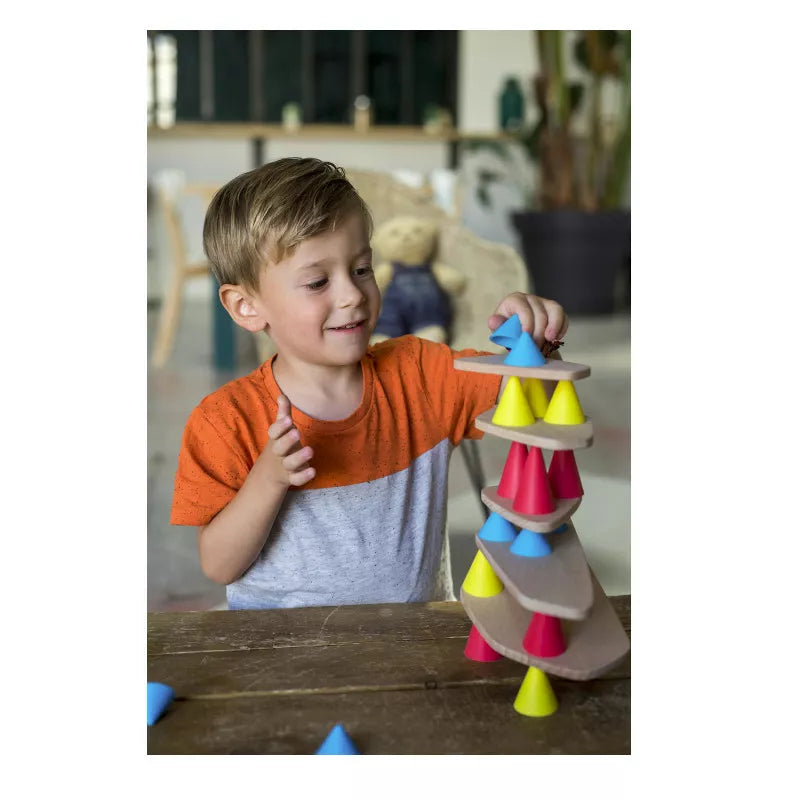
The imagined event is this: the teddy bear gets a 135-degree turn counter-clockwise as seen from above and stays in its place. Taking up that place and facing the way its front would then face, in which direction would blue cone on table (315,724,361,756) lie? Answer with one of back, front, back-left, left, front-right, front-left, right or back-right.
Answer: back-right

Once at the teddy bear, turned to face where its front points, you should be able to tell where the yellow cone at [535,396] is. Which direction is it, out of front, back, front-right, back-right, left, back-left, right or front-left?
front

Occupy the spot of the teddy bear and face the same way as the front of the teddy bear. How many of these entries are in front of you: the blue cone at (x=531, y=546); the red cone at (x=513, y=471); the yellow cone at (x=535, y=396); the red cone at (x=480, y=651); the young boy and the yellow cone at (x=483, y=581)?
6

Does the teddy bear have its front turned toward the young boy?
yes

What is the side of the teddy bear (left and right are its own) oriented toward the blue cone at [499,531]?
front

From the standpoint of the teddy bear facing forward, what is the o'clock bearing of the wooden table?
The wooden table is roughly at 12 o'clock from the teddy bear.

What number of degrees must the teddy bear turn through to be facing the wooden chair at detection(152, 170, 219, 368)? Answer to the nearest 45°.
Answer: approximately 135° to its right

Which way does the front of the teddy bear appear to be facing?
toward the camera

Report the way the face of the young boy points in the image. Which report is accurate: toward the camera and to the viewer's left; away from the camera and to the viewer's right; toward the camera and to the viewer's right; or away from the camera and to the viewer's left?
toward the camera and to the viewer's right

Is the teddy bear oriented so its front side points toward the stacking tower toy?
yes

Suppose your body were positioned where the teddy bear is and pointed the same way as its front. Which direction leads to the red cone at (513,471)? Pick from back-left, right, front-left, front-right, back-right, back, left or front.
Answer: front

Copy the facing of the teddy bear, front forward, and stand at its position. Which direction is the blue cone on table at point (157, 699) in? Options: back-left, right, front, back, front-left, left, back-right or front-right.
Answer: front

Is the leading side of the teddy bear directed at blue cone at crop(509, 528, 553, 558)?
yes

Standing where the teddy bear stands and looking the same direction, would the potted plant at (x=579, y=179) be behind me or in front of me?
behind

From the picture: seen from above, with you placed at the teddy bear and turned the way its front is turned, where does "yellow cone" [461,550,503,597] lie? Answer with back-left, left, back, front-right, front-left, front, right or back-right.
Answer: front

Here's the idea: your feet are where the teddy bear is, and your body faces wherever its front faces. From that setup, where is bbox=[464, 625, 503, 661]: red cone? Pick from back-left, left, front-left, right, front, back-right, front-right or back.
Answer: front
